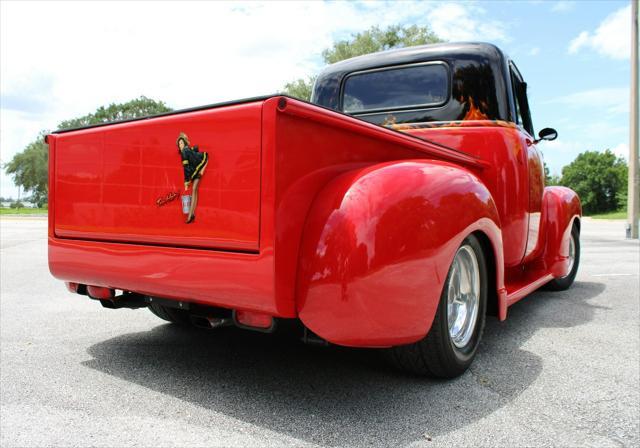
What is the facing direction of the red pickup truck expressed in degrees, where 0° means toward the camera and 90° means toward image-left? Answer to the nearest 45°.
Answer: approximately 225°

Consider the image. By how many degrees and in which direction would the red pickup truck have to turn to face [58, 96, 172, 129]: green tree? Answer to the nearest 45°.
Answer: approximately 45° to its left

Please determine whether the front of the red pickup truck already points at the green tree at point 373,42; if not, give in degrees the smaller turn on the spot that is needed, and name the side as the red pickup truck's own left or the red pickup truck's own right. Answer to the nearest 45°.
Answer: approximately 45° to the red pickup truck's own left

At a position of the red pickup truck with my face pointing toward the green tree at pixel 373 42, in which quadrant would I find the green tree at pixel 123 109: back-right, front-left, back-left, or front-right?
front-left

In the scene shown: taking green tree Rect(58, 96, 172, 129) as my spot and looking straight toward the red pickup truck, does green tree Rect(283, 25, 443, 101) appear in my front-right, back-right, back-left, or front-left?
front-left

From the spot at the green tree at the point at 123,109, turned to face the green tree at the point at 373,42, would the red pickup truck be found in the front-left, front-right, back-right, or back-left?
front-right
